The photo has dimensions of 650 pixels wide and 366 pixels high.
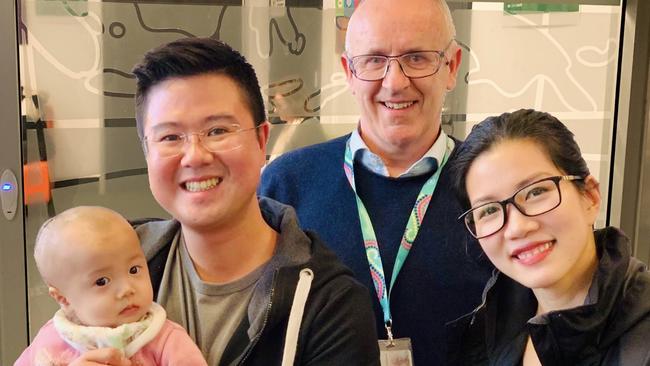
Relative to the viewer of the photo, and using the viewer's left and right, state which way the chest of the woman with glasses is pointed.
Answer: facing the viewer and to the left of the viewer

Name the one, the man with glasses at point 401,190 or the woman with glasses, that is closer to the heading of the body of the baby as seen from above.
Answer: the woman with glasses

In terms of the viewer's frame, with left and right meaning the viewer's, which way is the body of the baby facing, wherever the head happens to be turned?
facing the viewer and to the right of the viewer

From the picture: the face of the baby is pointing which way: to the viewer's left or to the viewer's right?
to the viewer's right

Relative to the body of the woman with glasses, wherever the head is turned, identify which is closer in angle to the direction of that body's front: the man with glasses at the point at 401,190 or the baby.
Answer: the baby

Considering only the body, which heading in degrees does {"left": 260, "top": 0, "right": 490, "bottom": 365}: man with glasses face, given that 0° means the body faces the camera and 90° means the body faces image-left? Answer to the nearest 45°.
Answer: approximately 0°

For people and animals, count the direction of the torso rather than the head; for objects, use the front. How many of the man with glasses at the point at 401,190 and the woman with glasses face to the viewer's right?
0

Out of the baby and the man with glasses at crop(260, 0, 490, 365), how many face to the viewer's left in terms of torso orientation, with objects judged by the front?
0

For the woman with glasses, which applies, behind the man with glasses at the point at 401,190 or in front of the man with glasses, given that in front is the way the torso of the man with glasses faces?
in front

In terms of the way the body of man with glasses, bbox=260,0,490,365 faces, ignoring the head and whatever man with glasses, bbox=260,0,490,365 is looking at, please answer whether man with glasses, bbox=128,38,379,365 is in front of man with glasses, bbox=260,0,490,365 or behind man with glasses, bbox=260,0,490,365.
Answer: in front
